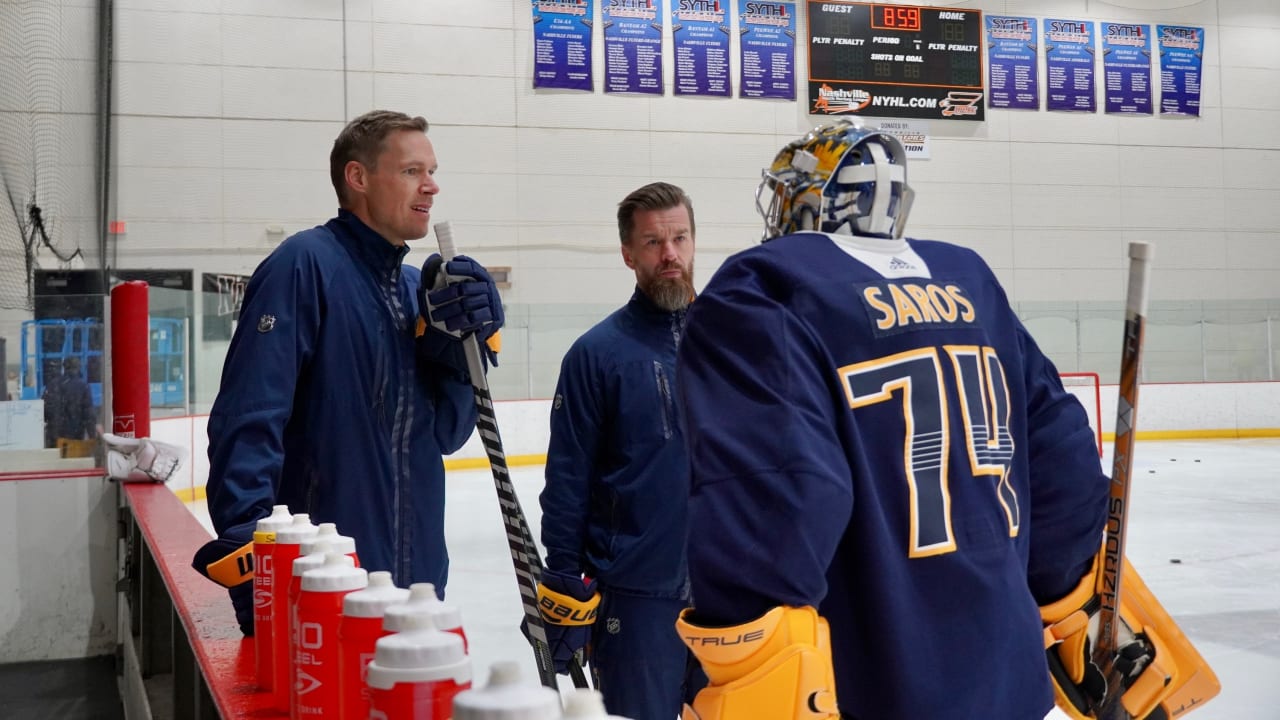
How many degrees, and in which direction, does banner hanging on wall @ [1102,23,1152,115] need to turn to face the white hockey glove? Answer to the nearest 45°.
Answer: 0° — it already faces it

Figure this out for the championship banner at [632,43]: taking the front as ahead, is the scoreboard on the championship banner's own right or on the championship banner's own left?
on the championship banner's own left

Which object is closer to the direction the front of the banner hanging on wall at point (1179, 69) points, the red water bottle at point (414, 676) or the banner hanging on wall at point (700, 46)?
the red water bottle

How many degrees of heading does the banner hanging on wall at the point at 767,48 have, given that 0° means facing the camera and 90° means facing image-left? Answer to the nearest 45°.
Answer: approximately 0°

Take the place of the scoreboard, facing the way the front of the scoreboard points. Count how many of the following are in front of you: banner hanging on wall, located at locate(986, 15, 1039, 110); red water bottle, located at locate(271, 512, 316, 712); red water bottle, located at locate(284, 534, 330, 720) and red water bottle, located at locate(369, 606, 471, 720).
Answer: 3

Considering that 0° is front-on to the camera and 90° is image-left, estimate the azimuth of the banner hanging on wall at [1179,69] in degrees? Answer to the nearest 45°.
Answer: approximately 0°

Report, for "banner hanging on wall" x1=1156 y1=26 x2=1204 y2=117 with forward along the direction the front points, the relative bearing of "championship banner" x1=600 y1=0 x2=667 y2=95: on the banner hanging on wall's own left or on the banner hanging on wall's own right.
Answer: on the banner hanging on wall's own right

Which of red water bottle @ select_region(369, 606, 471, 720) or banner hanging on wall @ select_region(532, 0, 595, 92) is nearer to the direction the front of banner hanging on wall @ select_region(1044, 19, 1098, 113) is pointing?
the red water bottle
